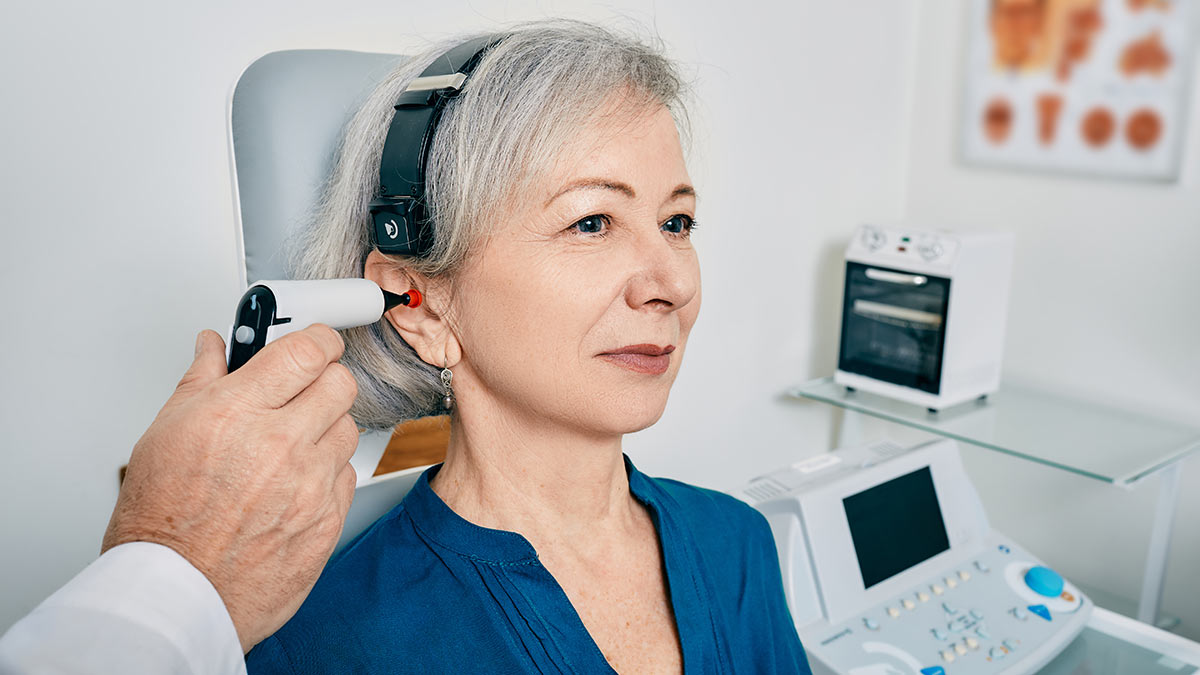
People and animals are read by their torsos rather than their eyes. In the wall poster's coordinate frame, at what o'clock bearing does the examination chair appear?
The examination chair is roughly at 1 o'clock from the wall poster.

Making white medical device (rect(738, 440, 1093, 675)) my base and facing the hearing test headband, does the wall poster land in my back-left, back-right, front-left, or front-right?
back-right

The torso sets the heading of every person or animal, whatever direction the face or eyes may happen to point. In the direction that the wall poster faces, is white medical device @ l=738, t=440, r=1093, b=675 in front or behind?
in front

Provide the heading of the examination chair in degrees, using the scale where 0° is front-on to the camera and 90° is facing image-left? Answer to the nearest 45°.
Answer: approximately 315°

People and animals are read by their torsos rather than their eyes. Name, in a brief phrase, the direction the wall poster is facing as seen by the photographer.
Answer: facing the viewer

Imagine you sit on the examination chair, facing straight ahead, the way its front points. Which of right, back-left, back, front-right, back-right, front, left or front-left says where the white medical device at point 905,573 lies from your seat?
front-left

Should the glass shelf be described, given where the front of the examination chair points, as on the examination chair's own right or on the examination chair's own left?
on the examination chair's own left

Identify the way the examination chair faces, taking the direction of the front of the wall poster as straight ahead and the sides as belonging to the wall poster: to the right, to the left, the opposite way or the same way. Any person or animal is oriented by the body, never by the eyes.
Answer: to the left

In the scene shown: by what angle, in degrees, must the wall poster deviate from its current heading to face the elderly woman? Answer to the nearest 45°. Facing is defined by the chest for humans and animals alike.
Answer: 0° — it already faces them

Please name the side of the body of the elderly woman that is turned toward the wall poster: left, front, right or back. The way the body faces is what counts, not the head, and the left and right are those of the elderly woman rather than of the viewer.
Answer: left

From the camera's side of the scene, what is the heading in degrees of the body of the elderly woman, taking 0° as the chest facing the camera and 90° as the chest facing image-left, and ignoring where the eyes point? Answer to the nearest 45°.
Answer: approximately 315°
